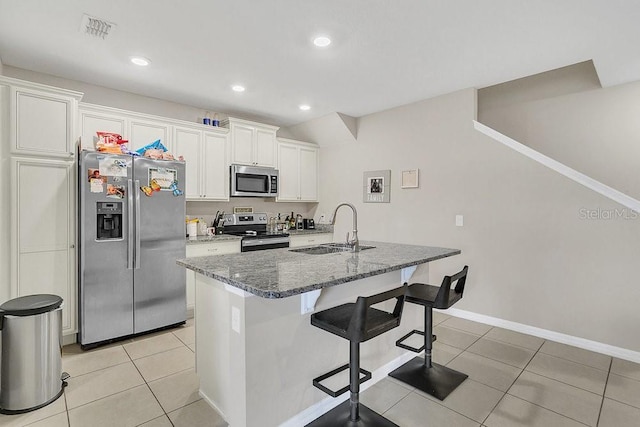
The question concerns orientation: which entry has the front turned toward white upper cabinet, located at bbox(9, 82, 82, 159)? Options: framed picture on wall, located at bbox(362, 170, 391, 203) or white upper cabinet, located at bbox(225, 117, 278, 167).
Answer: the framed picture on wall

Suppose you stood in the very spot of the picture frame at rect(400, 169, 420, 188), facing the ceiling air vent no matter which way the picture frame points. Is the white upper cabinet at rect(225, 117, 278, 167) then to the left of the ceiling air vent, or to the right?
right

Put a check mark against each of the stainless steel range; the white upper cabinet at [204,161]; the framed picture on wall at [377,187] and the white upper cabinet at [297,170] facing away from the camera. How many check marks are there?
0

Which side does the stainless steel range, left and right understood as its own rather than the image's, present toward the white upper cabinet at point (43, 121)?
right

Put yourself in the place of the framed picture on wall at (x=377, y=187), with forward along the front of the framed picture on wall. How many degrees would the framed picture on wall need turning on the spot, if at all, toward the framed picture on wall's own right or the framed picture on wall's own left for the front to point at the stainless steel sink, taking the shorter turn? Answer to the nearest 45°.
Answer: approximately 45° to the framed picture on wall's own left

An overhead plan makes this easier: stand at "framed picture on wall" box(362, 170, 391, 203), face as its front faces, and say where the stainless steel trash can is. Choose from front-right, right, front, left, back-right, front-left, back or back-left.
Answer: front

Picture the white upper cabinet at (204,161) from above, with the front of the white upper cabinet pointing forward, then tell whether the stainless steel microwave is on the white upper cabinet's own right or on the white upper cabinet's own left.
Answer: on the white upper cabinet's own left

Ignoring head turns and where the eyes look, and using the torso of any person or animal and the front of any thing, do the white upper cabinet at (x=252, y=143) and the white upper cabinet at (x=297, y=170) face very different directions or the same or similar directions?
same or similar directions

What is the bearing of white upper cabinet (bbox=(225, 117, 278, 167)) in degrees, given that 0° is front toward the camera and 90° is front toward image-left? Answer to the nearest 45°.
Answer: approximately 315°

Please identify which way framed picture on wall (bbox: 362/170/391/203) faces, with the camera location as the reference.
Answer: facing the viewer and to the left of the viewer

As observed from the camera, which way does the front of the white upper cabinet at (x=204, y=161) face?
facing the viewer and to the right of the viewer

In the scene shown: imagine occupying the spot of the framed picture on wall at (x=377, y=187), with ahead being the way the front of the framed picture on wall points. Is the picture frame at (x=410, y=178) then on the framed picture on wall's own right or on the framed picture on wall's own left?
on the framed picture on wall's own left

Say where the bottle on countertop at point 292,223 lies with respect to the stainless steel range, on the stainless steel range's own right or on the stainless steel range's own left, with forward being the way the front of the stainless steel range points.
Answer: on the stainless steel range's own left

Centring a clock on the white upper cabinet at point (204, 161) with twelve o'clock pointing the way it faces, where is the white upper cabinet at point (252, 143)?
the white upper cabinet at point (252, 143) is roughly at 10 o'clock from the white upper cabinet at point (204, 161).

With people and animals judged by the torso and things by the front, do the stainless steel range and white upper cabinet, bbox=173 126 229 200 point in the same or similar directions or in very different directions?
same or similar directions
